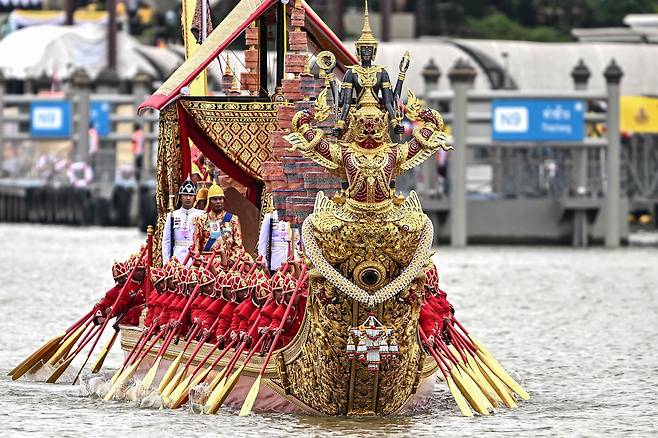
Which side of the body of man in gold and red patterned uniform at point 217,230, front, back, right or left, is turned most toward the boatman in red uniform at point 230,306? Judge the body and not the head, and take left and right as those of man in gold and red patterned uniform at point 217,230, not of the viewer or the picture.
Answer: front

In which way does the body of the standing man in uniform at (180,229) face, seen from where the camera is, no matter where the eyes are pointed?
toward the camera

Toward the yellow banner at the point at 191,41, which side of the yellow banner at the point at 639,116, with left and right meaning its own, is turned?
front

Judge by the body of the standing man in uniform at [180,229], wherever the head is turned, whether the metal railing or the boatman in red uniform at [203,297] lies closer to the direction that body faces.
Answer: the boatman in red uniform

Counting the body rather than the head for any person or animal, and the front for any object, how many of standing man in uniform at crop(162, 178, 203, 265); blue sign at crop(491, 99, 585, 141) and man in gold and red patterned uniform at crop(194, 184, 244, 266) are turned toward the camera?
3

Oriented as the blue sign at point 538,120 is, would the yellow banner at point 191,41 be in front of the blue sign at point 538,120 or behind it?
in front

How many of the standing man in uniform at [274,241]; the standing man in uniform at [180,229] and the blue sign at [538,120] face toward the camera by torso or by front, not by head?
3

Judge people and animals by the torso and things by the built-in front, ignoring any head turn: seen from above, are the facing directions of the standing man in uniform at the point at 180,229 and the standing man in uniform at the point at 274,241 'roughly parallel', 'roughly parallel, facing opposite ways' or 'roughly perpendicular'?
roughly parallel

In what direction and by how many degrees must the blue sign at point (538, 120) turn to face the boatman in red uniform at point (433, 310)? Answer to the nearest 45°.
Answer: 0° — it already faces them

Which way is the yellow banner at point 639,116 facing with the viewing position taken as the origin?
facing the viewer

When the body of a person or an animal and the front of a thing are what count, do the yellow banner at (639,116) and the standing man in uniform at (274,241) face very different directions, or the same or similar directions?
same or similar directions

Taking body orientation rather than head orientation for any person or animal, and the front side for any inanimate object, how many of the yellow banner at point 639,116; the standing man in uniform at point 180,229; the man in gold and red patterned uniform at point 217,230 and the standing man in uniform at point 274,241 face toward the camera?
4

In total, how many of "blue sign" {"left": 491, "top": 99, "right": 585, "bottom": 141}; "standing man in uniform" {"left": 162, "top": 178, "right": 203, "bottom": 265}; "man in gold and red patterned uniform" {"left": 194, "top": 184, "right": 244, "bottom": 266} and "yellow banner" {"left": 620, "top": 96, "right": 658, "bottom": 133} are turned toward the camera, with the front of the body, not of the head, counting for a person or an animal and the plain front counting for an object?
4

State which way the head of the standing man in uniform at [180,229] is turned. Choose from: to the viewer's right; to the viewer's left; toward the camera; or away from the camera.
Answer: toward the camera
